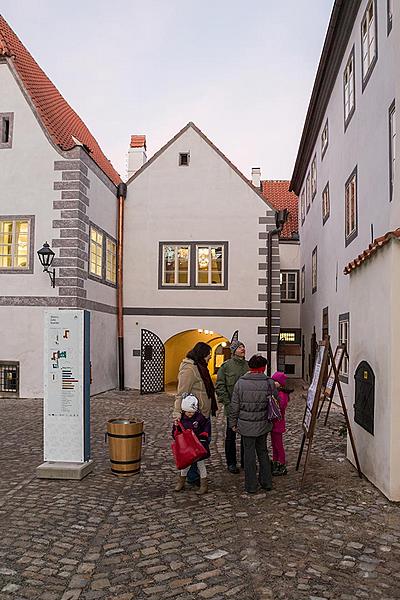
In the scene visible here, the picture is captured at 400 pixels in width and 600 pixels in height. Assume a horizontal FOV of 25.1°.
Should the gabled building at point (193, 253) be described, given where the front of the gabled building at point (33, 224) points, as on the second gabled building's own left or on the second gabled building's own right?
on the second gabled building's own left

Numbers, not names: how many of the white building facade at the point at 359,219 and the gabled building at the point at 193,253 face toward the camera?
1

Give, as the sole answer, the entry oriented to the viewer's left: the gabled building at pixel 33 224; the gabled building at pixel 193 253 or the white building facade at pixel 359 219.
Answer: the white building facade

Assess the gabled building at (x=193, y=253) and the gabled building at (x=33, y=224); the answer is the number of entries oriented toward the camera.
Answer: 2

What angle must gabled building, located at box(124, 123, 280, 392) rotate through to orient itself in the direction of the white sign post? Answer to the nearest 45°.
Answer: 0° — it already faces it

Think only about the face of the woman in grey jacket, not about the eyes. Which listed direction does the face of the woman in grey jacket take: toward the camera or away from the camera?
away from the camera

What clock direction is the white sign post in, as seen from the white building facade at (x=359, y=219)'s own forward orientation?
The white sign post is roughly at 10 o'clock from the white building facade.

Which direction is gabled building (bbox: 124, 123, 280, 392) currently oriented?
toward the camera

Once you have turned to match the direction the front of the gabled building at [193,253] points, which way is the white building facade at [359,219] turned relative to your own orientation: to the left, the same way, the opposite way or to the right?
to the right

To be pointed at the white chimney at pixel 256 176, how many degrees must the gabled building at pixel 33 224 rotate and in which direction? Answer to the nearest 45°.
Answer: approximately 135° to its left

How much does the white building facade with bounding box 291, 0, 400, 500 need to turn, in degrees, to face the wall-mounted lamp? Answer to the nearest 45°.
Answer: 0° — it already faces it

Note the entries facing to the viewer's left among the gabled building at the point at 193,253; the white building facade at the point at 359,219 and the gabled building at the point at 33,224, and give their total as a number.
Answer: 1

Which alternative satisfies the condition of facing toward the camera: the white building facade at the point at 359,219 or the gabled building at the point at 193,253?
the gabled building

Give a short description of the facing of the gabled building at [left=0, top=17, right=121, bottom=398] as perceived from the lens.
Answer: facing the viewer

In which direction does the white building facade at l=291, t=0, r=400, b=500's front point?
to the viewer's left

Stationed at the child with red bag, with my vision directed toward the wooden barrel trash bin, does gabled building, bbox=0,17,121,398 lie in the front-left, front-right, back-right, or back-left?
front-right
